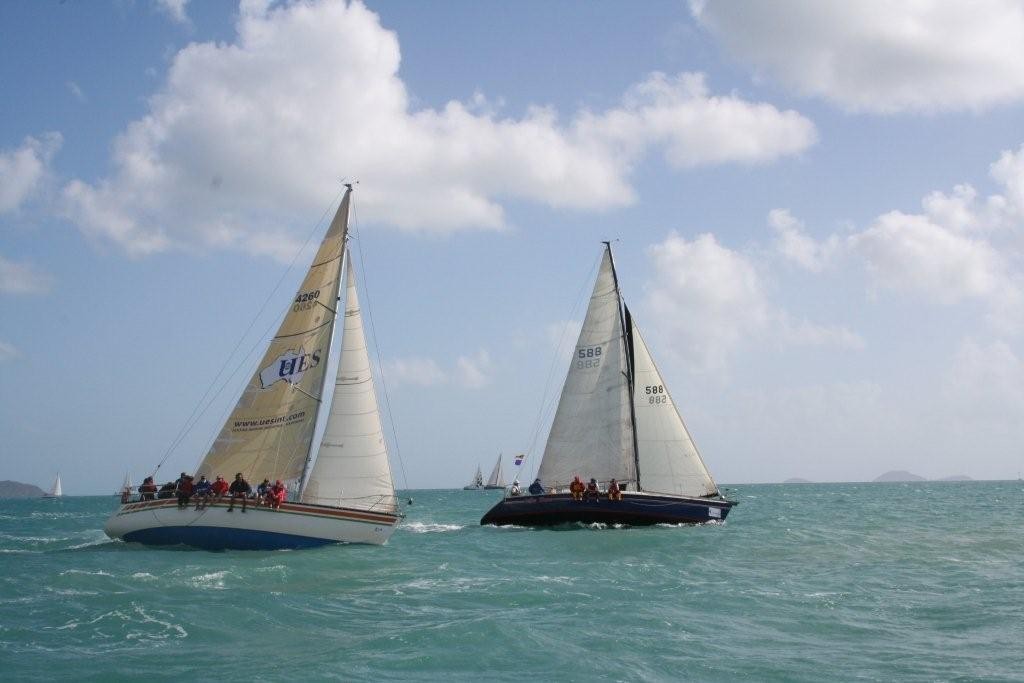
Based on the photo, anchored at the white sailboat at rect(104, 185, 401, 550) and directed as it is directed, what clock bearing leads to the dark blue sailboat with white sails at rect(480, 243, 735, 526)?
the dark blue sailboat with white sails at rect(480, 243, 735, 526) is roughly at 11 o'clock from the white sailboat at rect(104, 185, 401, 550).

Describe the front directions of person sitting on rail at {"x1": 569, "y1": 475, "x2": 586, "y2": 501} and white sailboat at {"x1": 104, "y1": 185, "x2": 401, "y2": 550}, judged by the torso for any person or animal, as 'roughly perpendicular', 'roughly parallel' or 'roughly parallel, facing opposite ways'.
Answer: roughly perpendicular

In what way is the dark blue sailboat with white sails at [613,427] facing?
to the viewer's right

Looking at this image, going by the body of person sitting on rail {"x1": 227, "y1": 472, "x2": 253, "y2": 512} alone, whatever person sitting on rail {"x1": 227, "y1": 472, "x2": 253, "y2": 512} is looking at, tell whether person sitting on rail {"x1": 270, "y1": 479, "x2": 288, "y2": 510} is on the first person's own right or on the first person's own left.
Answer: on the first person's own left

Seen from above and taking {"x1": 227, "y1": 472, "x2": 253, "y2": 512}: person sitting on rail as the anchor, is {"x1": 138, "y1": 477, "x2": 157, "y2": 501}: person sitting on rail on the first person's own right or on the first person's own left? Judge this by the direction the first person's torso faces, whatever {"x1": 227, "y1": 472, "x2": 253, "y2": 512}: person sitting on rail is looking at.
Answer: on the first person's own right

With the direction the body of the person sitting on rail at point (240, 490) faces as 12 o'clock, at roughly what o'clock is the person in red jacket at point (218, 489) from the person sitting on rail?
The person in red jacket is roughly at 3 o'clock from the person sitting on rail.

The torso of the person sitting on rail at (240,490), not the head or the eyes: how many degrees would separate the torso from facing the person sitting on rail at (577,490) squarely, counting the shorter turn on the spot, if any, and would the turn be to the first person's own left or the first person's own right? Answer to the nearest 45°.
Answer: approximately 135° to the first person's own left

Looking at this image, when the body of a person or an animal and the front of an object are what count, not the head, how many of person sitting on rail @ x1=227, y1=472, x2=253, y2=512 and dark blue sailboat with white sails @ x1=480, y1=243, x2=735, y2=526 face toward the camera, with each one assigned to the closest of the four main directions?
1

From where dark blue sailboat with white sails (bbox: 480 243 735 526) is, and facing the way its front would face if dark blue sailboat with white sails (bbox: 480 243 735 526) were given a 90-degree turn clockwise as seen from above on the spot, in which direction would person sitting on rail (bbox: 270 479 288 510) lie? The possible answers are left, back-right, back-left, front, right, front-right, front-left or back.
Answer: front-right

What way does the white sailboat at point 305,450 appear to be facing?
to the viewer's right
